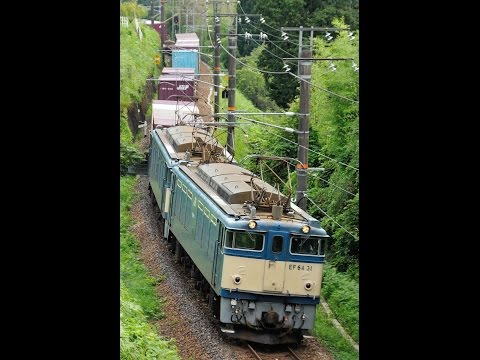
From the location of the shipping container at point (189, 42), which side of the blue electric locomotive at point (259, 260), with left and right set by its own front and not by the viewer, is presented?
back

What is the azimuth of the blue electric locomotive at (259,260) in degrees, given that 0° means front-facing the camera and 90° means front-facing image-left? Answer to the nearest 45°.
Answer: approximately 0°

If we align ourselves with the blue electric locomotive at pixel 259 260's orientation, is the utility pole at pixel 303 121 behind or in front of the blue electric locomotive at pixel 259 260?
behind

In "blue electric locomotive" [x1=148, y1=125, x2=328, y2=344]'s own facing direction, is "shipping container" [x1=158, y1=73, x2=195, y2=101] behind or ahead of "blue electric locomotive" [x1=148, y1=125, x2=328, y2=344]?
behind
